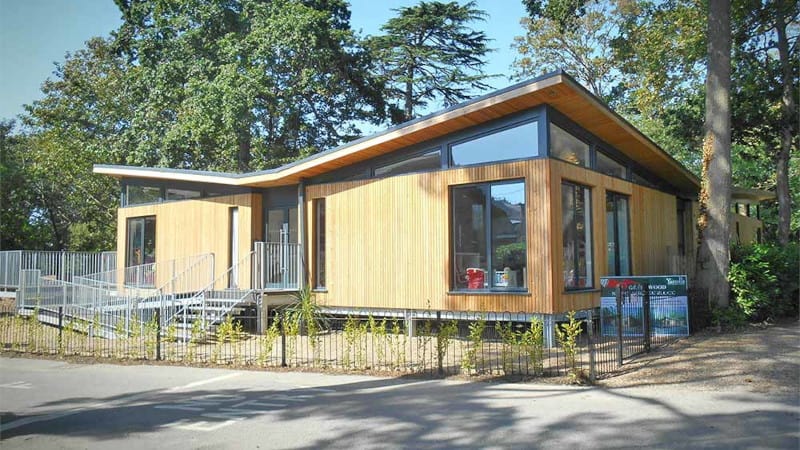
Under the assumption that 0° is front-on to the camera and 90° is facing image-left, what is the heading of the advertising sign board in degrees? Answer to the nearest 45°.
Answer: approximately 0°

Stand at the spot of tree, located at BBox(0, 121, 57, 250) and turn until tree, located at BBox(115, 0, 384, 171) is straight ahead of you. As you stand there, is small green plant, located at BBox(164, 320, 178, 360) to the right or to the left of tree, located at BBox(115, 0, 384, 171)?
right

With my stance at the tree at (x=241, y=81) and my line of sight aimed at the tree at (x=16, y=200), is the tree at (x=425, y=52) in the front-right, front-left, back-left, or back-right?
back-right

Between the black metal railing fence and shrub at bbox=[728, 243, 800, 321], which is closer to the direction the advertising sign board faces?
the black metal railing fence

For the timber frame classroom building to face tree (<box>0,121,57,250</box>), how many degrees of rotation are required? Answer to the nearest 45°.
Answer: approximately 90° to its right

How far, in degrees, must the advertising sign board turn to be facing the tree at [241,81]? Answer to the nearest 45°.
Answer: approximately 135° to its right

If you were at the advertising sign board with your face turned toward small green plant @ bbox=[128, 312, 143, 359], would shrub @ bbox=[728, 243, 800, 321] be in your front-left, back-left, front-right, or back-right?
back-right

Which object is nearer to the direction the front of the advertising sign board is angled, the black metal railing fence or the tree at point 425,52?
the black metal railing fence

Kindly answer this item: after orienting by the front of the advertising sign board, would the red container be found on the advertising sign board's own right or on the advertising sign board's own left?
on the advertising sign board's own right

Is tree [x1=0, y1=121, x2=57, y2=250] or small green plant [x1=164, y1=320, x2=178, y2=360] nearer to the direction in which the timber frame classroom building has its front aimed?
the small green plant
